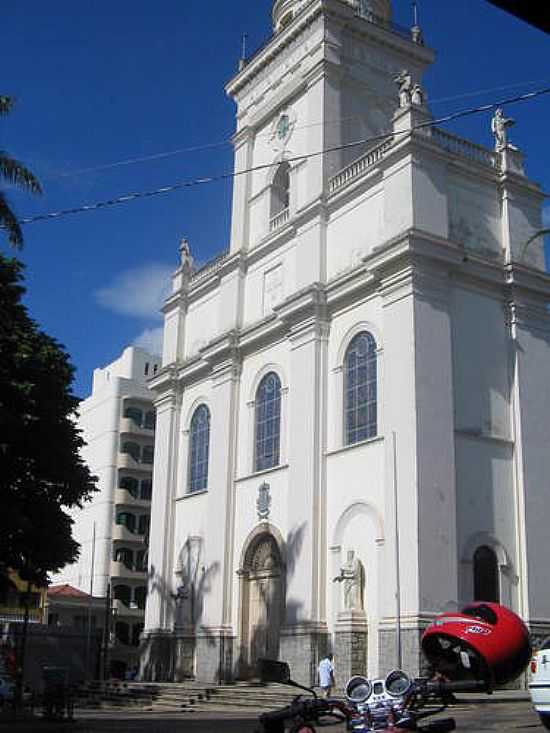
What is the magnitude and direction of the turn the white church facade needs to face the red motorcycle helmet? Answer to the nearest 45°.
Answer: approximately 45° to its left

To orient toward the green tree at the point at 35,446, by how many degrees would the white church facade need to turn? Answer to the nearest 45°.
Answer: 0° — it already faces it

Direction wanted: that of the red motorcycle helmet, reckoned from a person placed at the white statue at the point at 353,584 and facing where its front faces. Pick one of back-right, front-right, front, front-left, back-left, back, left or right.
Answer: front-left

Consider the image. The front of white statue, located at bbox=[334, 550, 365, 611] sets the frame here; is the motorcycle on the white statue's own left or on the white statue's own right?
on the white statue's own left

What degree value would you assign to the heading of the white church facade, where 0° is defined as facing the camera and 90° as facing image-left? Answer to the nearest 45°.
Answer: approximately 45°

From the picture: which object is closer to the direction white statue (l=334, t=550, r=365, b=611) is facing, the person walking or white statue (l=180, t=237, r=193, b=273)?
the person walking

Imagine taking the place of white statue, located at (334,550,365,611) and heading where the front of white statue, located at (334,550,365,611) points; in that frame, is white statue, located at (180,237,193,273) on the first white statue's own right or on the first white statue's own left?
on the first white statue's own right

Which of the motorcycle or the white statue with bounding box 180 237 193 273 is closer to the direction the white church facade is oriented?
the motorcycle

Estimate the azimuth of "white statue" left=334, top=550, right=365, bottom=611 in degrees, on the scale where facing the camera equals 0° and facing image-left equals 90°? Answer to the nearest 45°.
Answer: approximately 45°

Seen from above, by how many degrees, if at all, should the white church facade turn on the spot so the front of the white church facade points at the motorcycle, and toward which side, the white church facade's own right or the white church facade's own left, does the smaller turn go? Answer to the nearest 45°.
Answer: approximately 45° to the white church facade's own left
